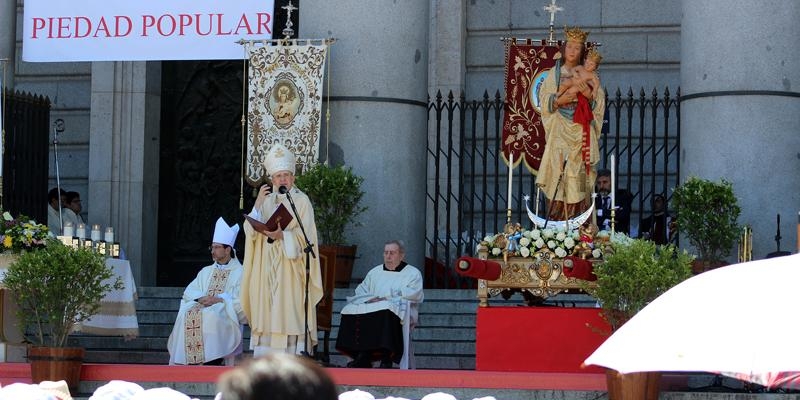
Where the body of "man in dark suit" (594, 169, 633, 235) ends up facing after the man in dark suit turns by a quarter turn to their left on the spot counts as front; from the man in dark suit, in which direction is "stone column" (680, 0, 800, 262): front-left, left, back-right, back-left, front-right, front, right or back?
front-left

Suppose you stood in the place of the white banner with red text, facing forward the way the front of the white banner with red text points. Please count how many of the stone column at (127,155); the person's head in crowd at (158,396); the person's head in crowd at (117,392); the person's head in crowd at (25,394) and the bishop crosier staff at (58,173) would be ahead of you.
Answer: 3

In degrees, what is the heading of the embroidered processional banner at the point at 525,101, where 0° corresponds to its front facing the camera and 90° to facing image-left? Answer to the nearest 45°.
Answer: approximately 0°

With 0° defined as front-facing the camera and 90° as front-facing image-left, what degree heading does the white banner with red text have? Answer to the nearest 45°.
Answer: approximately 0°

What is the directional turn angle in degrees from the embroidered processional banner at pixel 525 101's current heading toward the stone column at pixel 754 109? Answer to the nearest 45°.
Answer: approximately 90° to its left

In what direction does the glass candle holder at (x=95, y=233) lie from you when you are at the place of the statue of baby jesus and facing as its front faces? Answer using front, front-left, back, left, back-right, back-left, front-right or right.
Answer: front-right

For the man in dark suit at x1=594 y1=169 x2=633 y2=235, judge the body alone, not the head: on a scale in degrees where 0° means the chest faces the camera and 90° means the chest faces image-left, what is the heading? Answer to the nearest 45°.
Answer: approximately 45°

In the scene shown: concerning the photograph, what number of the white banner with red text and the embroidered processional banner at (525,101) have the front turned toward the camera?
2
